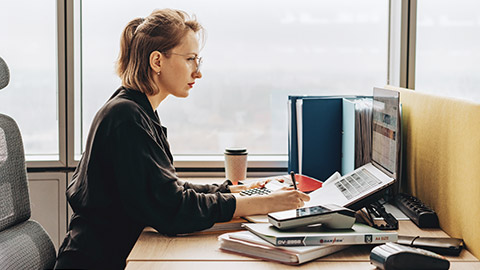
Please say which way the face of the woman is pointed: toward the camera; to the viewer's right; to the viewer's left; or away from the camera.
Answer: to the viewer's right

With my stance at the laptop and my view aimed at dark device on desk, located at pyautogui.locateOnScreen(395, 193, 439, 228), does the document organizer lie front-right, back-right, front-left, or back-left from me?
back-left

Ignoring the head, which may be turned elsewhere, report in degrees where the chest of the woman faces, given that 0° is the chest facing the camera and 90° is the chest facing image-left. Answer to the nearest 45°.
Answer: approximately 270°

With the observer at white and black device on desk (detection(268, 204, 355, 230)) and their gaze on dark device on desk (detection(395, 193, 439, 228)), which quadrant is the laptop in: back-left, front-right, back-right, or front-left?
front-left

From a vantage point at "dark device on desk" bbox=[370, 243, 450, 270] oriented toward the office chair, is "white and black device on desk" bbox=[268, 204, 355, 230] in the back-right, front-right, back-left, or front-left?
front-right

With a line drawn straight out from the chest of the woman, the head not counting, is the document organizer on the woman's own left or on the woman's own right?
on the woman's own left
